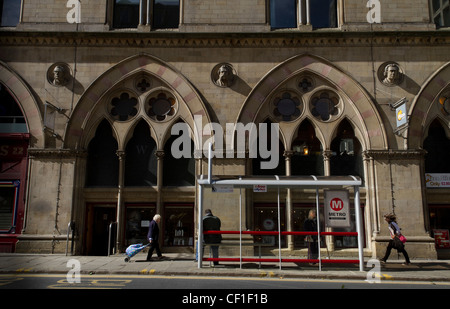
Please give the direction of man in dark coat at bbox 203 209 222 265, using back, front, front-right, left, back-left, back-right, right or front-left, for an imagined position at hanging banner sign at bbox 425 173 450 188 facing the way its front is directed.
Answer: front-right
